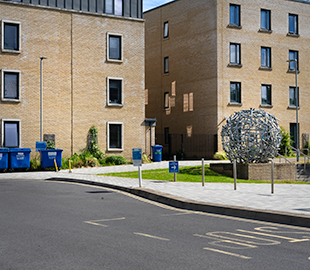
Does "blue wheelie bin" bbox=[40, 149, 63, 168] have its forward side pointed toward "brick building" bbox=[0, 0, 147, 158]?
no

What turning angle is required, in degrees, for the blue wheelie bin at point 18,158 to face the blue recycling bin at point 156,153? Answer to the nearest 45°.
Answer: approximately 135° to its left

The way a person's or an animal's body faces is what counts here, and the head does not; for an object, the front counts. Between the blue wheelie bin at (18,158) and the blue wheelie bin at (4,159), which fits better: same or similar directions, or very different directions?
same or similar directions

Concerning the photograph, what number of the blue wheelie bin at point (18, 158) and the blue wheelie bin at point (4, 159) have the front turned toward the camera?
2

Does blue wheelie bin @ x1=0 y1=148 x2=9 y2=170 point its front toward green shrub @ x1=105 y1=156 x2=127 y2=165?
no

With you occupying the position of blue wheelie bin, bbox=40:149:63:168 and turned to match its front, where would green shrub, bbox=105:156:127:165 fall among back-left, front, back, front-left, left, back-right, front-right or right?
back-left

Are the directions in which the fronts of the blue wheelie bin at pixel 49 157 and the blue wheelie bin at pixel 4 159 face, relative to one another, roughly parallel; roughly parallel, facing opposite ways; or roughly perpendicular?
roughly parallel

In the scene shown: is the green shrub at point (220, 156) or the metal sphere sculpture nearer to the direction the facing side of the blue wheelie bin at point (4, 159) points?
the metal sphere sculpture

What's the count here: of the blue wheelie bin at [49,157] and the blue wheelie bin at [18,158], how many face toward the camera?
2

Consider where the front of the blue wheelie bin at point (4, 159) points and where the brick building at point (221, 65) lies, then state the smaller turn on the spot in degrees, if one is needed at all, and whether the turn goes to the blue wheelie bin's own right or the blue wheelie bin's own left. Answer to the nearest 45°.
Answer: approximately 135° to the blue wheelie bin's own left

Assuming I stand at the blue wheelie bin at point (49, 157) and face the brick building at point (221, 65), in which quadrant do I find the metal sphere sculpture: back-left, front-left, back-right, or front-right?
front-right

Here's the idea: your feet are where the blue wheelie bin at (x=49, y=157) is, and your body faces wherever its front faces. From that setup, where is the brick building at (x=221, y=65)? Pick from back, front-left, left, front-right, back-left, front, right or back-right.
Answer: back-left

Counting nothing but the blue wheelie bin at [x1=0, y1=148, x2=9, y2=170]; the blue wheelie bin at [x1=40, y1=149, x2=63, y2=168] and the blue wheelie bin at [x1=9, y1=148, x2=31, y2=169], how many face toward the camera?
3

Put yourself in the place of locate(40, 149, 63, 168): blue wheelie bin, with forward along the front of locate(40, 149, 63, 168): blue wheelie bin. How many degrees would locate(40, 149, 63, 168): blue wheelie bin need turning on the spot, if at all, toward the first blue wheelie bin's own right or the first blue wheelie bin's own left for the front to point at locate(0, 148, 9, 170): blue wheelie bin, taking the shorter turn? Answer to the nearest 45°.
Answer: approximately 90° to the first blue wheelie bin's own right

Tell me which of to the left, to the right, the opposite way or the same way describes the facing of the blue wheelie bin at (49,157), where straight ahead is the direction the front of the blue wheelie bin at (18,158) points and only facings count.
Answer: the same way

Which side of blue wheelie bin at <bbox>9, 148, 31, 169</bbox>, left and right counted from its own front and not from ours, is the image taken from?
front
